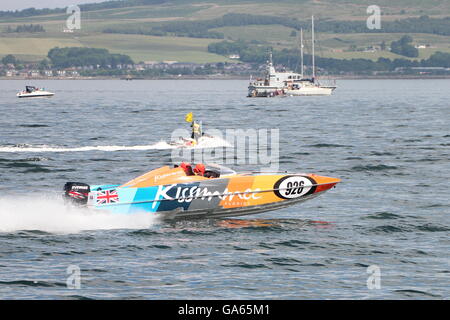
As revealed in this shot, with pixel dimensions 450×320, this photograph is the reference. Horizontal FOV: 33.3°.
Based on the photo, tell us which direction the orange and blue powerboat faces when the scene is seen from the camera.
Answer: facing to the right of the viewer
